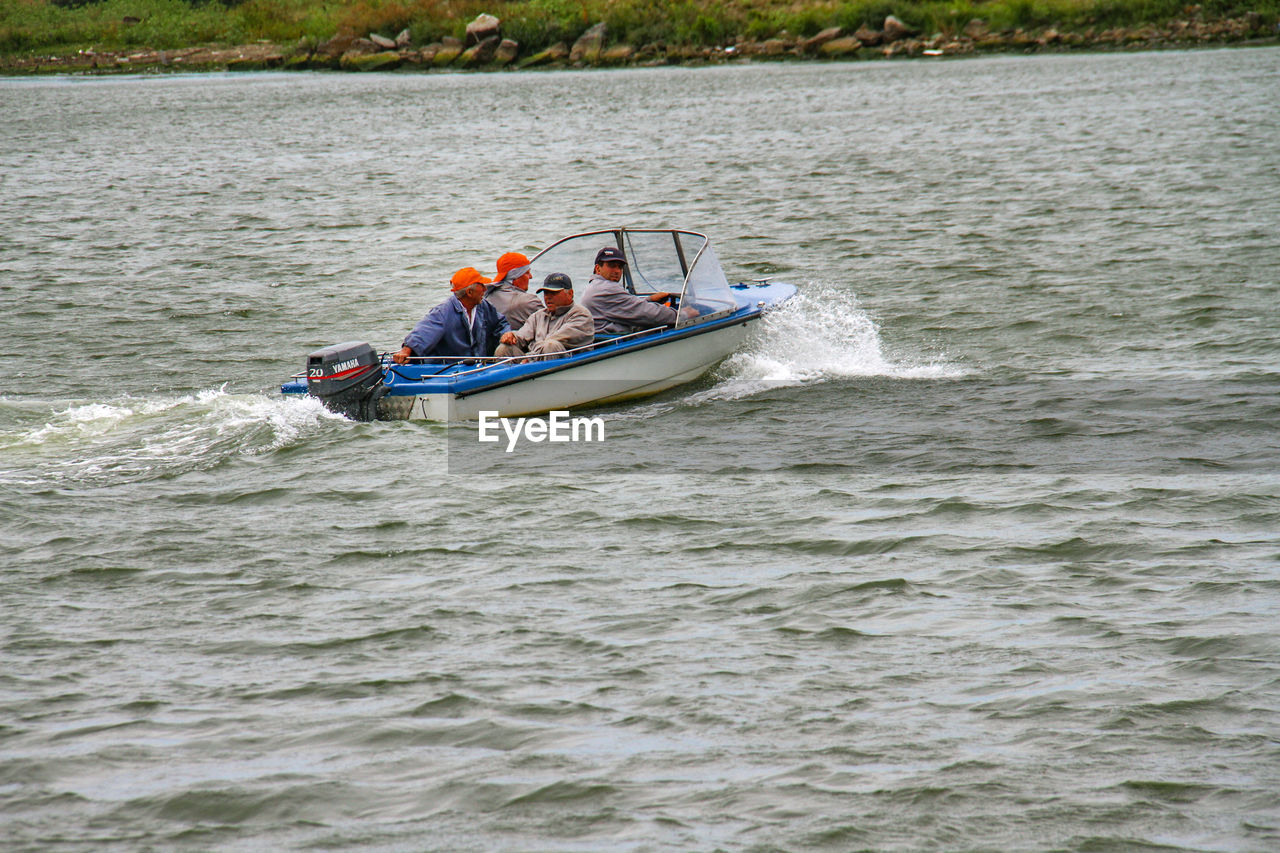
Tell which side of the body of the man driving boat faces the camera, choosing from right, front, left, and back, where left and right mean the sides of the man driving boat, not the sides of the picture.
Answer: right

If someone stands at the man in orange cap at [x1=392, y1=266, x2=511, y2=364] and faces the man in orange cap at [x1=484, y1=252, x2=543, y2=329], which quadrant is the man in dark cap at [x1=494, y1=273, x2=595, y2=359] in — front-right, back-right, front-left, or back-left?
front-right

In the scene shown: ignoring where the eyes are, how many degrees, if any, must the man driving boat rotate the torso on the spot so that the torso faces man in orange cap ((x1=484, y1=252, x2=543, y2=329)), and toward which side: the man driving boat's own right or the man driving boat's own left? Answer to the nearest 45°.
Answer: approximately 180°

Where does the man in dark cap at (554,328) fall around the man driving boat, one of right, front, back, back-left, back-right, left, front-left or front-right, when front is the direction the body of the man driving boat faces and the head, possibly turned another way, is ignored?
back-right

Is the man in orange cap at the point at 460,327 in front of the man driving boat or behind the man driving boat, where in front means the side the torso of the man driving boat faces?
behind

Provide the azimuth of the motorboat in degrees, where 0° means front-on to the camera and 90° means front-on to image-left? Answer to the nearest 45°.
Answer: approximately 225°
